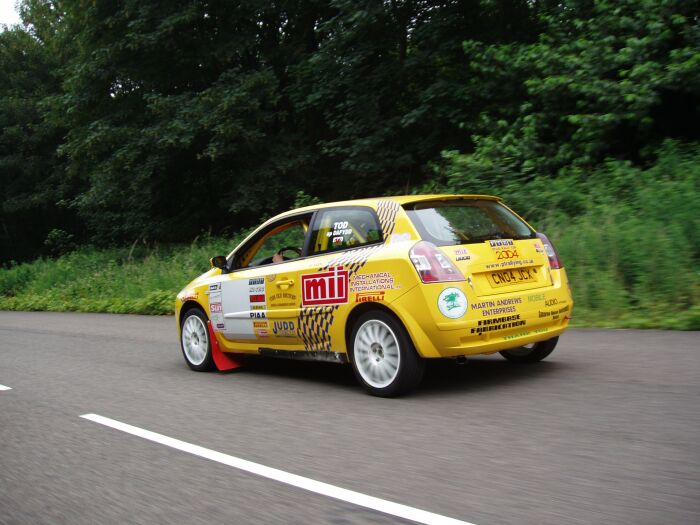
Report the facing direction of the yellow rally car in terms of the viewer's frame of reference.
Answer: facing away from the viewer and to the left of the viewer

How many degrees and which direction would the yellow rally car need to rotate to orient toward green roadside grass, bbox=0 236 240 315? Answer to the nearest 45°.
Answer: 0° — it already faces it
